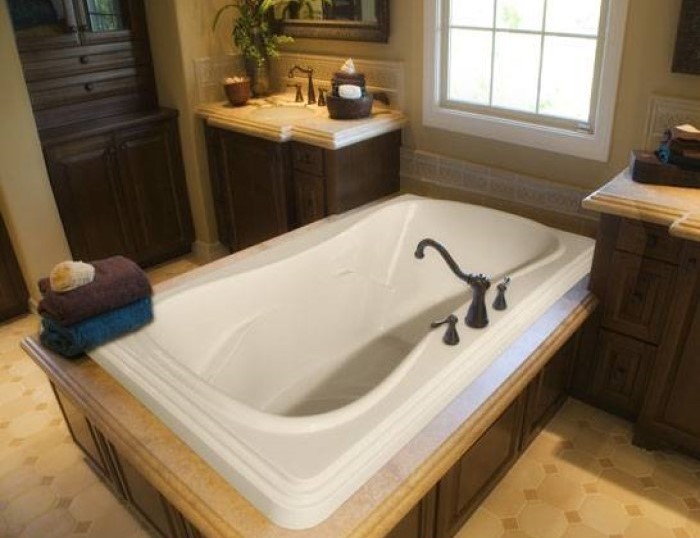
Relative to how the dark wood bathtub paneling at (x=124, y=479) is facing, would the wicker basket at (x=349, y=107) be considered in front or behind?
behind

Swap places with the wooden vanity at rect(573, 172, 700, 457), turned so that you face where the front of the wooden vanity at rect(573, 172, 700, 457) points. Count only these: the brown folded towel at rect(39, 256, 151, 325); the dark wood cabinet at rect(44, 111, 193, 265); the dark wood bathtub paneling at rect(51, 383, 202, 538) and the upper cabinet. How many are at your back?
0

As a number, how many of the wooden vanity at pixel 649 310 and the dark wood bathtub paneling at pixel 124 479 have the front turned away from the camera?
0

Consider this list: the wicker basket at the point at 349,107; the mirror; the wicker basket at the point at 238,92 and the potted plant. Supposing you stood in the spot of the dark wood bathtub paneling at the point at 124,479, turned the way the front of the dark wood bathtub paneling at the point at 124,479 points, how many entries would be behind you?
4

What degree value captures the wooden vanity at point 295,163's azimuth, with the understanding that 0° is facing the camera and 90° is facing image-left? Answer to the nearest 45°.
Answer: approximately 45°

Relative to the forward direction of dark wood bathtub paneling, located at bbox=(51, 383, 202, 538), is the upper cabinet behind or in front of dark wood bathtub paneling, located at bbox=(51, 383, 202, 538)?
behind

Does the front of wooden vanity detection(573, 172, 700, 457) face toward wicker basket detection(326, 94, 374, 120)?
no

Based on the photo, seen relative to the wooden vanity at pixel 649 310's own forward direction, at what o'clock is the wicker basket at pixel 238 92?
The wicker basket is roughly at 2 o'clock from the wooden vanity.

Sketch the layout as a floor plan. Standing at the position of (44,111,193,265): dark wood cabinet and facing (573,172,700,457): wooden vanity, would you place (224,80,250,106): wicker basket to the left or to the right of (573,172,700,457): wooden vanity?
left

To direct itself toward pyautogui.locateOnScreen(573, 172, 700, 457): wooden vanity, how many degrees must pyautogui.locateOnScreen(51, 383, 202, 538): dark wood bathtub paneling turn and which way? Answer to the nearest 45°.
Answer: approximately 135° to its left

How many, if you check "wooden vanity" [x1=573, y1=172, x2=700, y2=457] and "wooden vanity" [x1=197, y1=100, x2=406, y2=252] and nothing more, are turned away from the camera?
0

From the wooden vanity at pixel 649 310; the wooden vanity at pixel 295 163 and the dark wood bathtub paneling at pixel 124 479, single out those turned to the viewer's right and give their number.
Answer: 0

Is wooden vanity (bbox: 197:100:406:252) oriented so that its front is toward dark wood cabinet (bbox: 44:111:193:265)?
no

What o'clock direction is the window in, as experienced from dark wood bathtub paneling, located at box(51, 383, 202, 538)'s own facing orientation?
The window is roughly at 7 o'clock from the dark wood bathtub paneling.

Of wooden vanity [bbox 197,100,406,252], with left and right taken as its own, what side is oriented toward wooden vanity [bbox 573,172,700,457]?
left

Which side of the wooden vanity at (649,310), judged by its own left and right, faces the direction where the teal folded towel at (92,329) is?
front

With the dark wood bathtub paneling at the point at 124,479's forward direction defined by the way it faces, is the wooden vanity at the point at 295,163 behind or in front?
behind

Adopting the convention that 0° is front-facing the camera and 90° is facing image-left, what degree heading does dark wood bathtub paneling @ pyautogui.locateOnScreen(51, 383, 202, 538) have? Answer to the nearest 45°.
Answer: approximately 45°

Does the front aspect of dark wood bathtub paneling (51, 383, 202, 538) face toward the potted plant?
no
